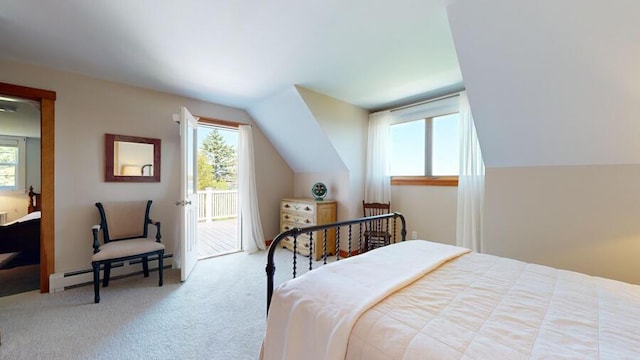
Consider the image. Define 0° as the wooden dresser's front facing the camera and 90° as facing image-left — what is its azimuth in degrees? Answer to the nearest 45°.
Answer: approximately 45°

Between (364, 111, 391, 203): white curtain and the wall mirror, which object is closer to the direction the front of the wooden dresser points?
the wall mirror

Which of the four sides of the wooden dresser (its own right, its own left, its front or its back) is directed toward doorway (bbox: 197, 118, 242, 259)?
right

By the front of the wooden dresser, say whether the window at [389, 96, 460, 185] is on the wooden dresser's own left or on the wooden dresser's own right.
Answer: on the wooden dresser's own left

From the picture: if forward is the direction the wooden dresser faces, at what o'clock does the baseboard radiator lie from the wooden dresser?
The baseboard radiator is roughly at 1 o'clock from the wooden dresser.

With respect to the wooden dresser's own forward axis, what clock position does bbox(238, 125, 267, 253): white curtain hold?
The white curtain is roughly at 2 o'clock from the wooden dresser.

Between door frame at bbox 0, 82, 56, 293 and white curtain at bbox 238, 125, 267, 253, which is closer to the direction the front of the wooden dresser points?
the door frame

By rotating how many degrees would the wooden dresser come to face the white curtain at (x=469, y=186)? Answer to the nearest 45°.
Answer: approximately 90° to its left

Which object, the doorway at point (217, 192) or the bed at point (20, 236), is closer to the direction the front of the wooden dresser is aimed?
the bed
